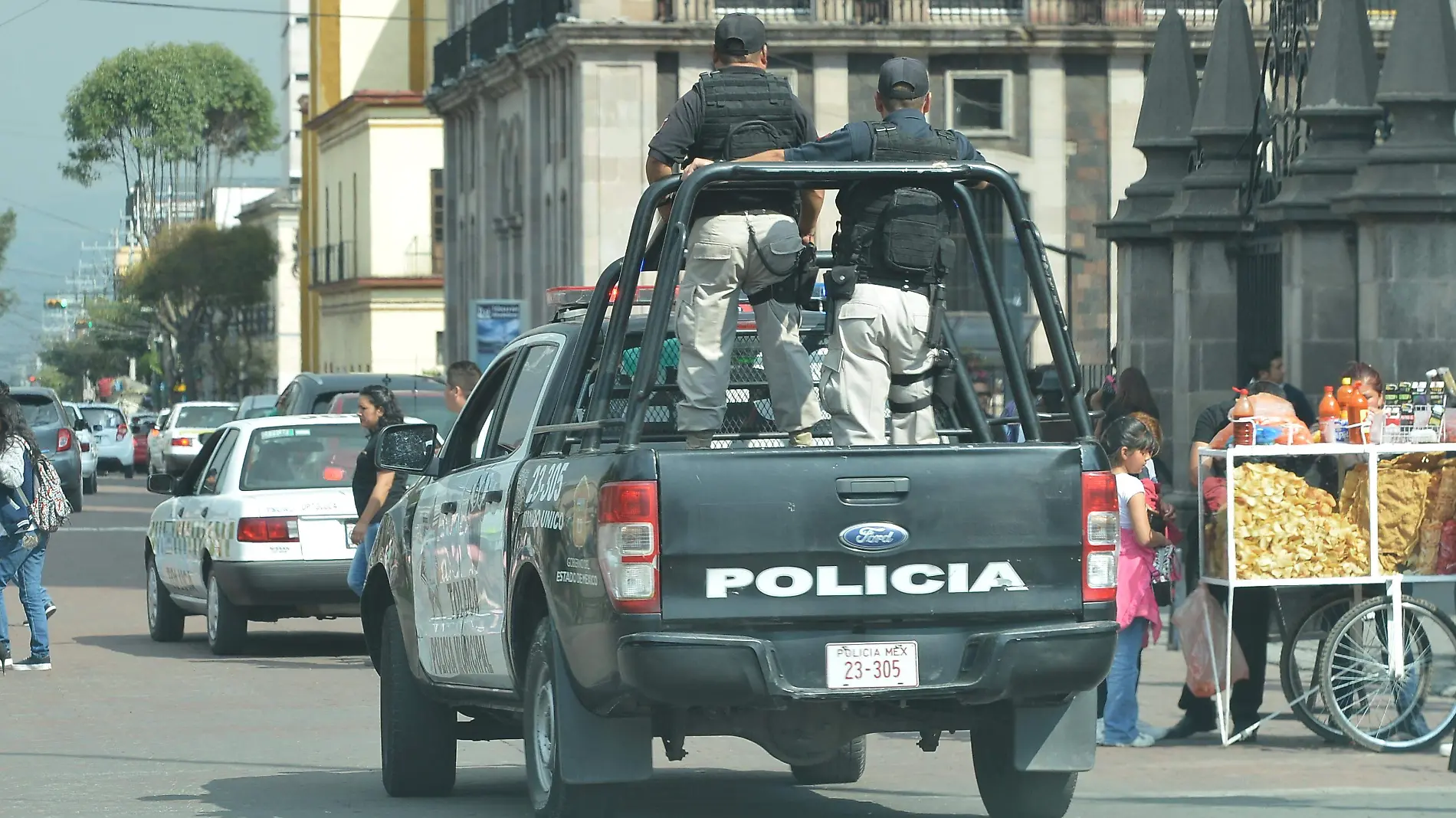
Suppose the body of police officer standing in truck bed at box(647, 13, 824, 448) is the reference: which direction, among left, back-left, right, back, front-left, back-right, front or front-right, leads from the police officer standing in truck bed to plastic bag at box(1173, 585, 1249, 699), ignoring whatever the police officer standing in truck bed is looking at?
front-right

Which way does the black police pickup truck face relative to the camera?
away from the camera

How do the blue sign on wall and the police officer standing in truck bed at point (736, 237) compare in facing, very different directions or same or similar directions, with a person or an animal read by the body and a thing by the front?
very different directions

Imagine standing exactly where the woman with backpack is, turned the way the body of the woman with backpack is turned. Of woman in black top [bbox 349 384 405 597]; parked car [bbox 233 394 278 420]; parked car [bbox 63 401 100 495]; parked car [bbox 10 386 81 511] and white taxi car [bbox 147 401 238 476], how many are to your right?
4

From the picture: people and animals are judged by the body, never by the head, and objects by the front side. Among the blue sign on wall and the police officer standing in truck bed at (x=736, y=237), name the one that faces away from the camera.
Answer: the police officer standing in truck bed

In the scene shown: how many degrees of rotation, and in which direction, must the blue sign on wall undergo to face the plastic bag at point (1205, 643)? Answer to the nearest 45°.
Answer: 0° — it already faces it

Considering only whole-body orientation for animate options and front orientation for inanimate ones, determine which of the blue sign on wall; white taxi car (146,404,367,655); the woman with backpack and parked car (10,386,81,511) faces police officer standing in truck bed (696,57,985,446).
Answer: the blue sign on wall

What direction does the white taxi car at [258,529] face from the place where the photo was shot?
facing away from the viewer

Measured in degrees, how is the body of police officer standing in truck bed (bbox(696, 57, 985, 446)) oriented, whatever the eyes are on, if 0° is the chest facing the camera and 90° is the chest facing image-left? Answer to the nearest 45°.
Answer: approximately 180°

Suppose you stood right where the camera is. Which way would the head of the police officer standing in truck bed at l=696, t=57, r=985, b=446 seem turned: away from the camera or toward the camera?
away from the camera

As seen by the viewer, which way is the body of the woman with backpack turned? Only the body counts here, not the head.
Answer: to the viewer's left
